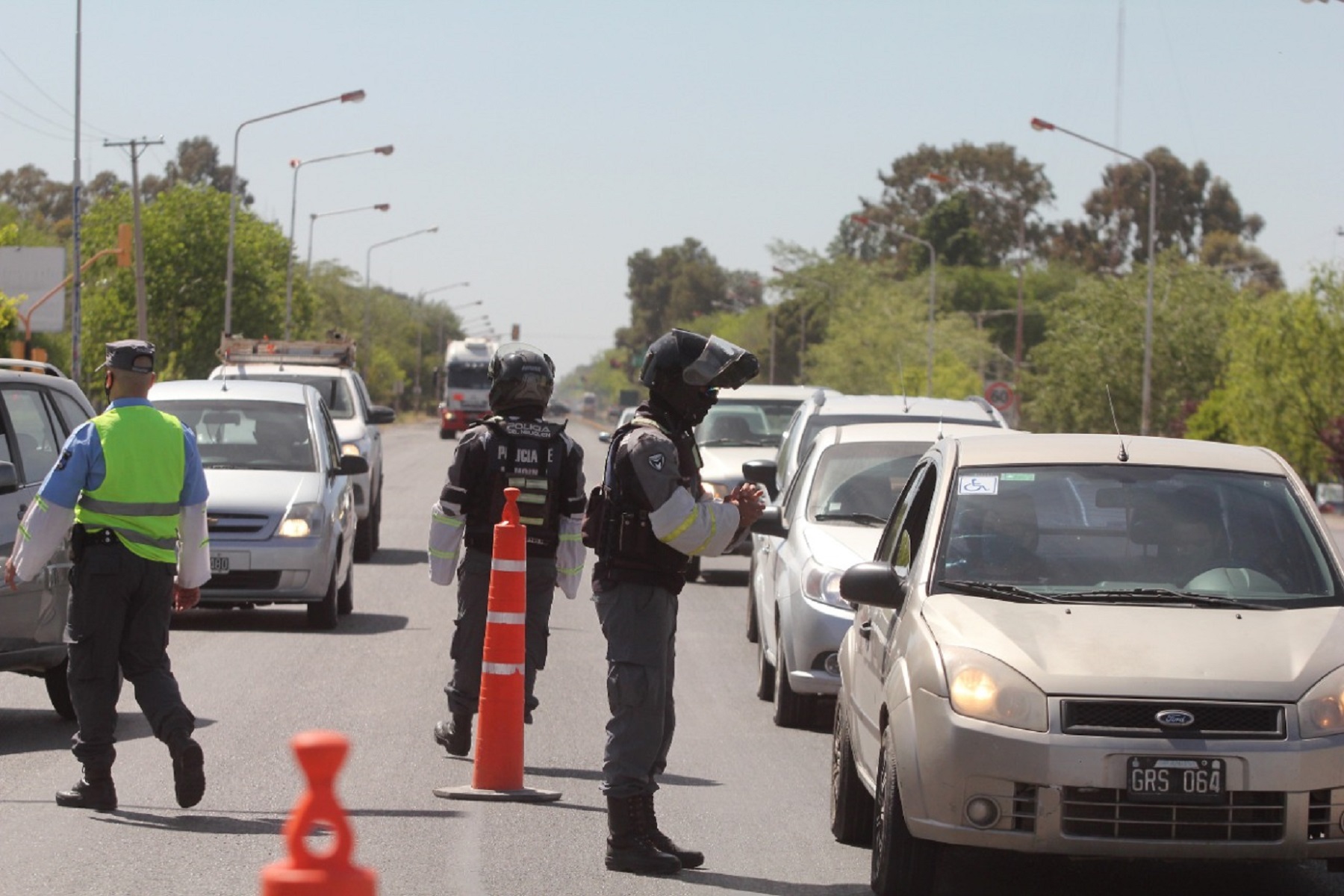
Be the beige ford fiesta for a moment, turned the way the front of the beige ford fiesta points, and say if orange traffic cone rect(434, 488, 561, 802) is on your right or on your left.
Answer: on your right

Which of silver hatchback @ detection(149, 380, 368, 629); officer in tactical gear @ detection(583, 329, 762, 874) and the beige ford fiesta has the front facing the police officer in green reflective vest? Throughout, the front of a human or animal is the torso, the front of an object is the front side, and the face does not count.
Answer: the silver hatchback

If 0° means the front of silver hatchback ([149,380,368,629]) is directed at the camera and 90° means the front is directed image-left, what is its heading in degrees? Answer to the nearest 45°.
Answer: approximately 0°

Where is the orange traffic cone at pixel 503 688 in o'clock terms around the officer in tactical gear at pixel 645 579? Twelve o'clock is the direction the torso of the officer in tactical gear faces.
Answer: The orange traffic cone is roughly at 8 o'clock from the officer in tactical gear.

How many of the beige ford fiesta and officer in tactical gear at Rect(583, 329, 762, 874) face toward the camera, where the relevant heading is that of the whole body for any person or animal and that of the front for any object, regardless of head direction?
1

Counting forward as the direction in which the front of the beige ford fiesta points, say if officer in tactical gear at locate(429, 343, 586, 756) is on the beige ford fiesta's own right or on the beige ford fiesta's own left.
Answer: on the beige ford fiesta's own right

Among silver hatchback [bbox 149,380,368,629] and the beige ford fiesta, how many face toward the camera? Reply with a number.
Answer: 2

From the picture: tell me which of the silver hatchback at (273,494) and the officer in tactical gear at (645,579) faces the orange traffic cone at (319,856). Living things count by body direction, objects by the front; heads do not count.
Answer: the silver hatchback

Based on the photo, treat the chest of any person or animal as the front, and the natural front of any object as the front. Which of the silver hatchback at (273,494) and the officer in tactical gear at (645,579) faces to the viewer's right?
the officer in tactical gear

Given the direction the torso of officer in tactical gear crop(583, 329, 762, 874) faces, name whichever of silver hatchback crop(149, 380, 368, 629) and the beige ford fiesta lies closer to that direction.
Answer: the beige ford fiesta

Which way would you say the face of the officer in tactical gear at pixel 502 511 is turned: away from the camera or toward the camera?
away from the camera

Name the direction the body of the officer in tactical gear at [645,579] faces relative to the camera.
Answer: to the viewer's right
